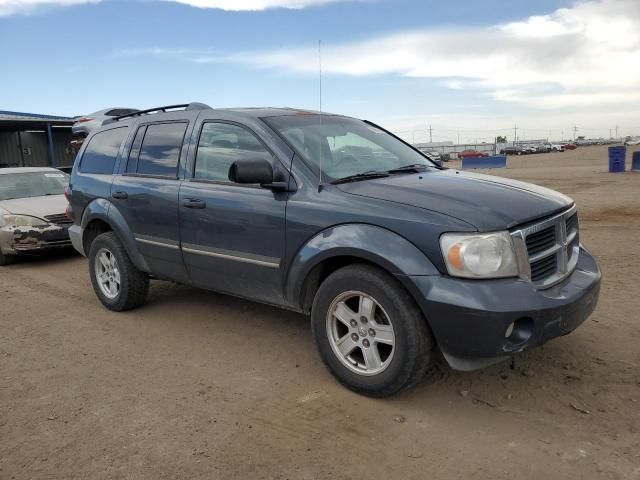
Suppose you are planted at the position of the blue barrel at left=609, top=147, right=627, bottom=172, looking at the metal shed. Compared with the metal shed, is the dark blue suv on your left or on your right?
left

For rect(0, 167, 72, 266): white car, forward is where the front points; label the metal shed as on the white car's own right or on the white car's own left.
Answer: on the white car's own left

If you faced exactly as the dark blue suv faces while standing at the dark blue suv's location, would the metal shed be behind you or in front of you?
behind

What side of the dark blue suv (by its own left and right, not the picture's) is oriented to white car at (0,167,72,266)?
back

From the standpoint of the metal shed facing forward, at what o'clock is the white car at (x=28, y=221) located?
The white car is roughly at 12 o'clock from the metal shed.

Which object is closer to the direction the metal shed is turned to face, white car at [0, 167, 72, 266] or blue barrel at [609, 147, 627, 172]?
the white car

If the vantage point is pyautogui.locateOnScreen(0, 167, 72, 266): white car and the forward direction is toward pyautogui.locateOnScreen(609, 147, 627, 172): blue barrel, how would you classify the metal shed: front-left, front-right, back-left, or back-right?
front-left

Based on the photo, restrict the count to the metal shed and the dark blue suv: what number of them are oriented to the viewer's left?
0

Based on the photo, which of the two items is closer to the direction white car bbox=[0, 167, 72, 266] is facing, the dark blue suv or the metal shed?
the dark blue suv

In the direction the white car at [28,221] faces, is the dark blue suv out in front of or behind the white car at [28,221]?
in front

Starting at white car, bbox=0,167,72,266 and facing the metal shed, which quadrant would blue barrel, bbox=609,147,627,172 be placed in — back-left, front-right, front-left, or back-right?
front-right

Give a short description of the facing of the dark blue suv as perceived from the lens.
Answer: facing the viewer and to the right of the viewer

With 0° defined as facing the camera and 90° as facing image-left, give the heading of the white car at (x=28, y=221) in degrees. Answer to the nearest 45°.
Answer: approximately 315°

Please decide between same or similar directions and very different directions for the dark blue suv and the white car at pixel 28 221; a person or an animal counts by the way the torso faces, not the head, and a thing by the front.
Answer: same or similar directions

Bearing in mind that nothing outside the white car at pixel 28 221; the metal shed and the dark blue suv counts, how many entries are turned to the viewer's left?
0

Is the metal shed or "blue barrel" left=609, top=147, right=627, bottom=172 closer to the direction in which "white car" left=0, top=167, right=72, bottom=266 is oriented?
the blue barrel
